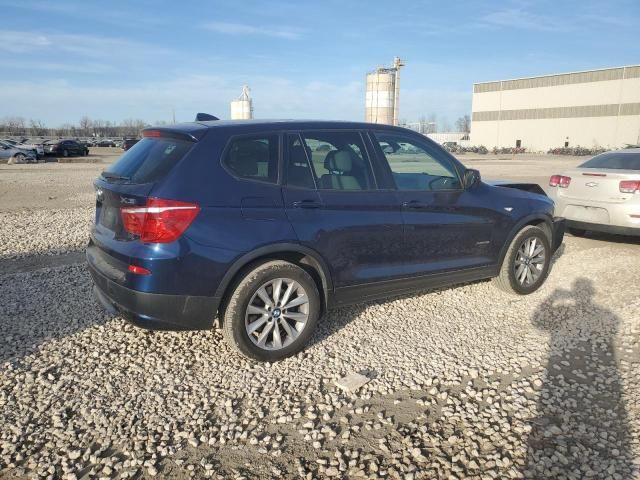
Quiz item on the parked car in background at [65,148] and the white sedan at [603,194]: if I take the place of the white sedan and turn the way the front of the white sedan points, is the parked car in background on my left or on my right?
on my left

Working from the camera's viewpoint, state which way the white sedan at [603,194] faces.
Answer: facing away from the viewer and to the right of the viewer

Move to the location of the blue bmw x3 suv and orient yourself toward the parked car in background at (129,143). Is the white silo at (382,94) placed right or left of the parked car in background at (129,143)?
right

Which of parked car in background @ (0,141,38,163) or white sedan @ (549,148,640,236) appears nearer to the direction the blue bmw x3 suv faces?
the white sedan

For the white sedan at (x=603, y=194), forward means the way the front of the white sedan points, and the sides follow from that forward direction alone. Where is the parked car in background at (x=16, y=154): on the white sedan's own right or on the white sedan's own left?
on the white sedan's own left

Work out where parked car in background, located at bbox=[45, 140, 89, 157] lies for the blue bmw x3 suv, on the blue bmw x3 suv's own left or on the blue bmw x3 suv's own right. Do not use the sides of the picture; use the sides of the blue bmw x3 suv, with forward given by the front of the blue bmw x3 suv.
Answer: on the blue bmw x3 suv's own left

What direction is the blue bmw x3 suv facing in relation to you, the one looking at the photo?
facing away from the viewer and to the right of the viewer

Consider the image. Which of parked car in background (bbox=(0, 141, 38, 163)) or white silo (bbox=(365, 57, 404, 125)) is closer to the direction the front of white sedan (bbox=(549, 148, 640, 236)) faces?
the white silo

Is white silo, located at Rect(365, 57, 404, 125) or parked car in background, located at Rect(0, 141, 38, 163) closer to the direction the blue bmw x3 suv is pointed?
the white silo

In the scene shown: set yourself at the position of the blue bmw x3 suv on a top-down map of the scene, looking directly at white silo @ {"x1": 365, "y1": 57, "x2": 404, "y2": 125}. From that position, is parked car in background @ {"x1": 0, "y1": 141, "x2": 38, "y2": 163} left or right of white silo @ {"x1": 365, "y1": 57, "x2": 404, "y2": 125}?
left

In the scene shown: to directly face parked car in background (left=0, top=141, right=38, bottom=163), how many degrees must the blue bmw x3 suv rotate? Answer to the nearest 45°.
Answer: approximately 90° to its left

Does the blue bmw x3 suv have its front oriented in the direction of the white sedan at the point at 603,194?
yes
